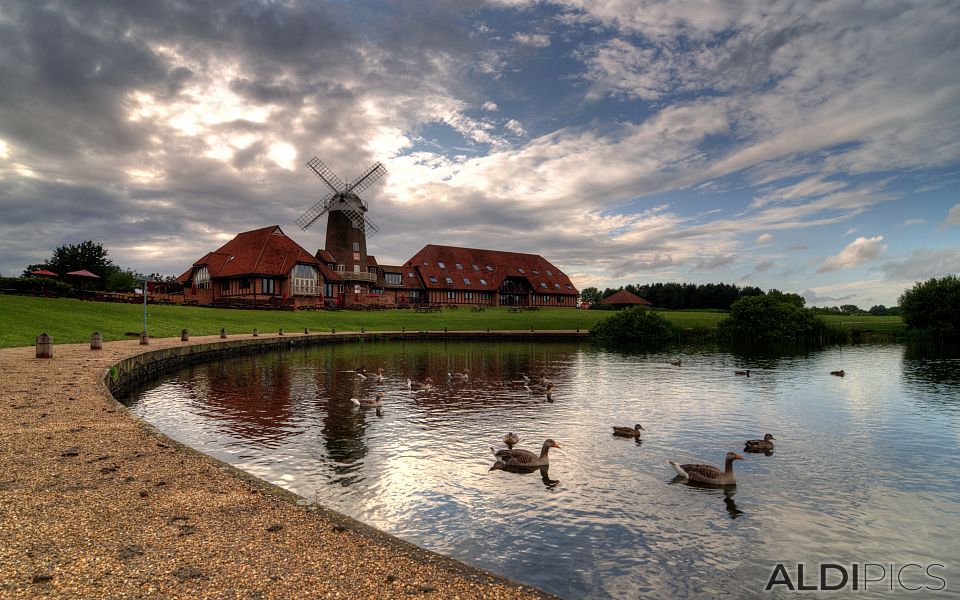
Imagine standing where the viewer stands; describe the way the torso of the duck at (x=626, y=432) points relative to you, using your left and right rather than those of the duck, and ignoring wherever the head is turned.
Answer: facing to the right of the viewer

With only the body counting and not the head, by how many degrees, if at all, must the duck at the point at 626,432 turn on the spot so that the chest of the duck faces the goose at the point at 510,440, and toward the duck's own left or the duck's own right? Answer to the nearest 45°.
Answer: approximately 135° to the duck's own right

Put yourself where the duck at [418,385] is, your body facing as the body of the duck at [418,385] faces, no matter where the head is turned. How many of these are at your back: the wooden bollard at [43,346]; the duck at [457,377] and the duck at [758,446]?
1

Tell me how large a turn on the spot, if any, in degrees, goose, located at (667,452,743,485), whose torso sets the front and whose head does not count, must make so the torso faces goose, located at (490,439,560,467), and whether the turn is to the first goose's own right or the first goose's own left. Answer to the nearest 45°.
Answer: approximately 180°

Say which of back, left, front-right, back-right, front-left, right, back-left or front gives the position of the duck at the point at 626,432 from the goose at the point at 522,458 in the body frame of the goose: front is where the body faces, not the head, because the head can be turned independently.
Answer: front-left

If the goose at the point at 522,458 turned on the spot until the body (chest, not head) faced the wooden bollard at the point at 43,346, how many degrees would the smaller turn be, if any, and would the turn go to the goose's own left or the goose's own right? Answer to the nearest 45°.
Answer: approximately 135° to the goose's own left

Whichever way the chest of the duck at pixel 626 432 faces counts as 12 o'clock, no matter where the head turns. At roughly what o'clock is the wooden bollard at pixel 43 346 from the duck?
The wooden bollard is roughly at 6 o'clock from the duck.

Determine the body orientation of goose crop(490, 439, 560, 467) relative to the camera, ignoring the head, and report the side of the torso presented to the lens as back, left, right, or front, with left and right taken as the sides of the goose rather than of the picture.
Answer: right

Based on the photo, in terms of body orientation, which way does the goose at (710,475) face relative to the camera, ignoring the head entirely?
to the viewer's right

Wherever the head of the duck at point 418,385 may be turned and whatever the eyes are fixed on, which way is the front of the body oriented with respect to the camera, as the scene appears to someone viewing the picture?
to the viewer's right
